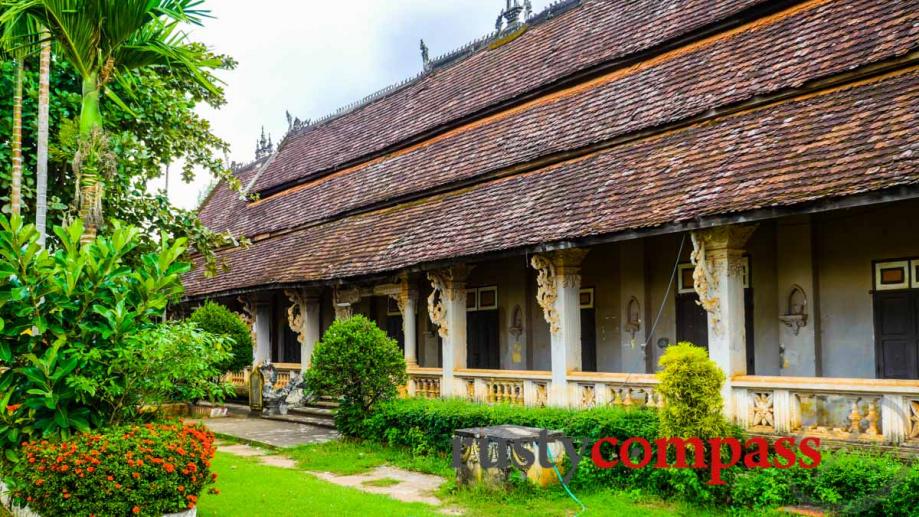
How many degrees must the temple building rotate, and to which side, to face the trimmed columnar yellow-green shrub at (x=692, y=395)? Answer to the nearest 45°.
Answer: approximately 45° to its left

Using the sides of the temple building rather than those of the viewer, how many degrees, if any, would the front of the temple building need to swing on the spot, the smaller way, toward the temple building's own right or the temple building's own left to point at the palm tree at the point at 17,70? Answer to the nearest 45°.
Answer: approximately 45° to the temple building's own right

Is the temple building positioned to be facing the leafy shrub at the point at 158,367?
yes

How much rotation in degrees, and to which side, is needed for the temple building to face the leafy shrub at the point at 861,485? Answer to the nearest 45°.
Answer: approximately 45° to its left

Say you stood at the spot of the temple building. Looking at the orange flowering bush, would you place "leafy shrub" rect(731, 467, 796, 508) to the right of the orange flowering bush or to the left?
left

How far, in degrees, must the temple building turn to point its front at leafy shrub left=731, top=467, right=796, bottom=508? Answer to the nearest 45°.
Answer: approximately 45° to its left

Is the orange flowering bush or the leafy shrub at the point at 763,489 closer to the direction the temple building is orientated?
the orange flowering bush

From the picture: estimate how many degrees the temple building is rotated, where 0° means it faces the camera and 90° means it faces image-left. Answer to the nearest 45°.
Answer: approximately 45°
